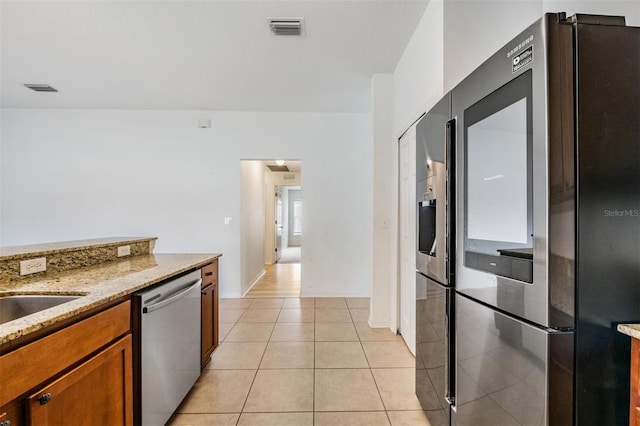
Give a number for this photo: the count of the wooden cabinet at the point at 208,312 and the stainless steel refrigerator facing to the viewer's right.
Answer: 1

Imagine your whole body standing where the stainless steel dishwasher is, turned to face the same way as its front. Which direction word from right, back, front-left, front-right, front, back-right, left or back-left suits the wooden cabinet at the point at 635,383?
front

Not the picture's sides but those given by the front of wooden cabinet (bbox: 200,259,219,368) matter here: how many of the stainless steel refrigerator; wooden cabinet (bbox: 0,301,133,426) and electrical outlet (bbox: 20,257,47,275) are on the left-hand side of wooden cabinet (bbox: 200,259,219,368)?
0

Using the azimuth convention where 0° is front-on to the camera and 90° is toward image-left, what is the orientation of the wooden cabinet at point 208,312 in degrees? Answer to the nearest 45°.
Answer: approximately 270°

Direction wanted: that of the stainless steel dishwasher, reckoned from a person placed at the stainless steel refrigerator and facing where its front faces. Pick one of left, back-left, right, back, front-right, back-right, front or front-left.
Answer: front-right

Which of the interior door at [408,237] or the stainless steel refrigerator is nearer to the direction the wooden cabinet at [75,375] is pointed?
the stainless steel refrigerator

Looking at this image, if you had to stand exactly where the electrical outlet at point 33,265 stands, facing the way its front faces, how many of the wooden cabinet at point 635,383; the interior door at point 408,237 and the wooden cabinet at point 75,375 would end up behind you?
0

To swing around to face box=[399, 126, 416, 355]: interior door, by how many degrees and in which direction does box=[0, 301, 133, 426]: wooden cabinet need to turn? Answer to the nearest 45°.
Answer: approximately 45° to its left

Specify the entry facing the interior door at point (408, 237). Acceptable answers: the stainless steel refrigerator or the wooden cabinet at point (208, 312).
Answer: the wooden cabinet

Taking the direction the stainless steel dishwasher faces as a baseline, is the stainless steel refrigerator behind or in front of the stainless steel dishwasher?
in front

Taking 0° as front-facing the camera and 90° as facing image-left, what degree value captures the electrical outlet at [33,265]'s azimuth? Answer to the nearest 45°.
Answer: approximately 315°

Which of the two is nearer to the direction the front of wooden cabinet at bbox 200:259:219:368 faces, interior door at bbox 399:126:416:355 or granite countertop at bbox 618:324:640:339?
the interior door

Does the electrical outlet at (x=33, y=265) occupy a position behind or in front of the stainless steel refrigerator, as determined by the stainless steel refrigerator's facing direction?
in front

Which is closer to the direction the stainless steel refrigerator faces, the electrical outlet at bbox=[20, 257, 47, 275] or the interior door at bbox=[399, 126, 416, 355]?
the electrical outlet

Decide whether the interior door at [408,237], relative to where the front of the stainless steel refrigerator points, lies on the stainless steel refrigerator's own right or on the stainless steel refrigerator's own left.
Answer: on the stainless steel refrigerator's own right
